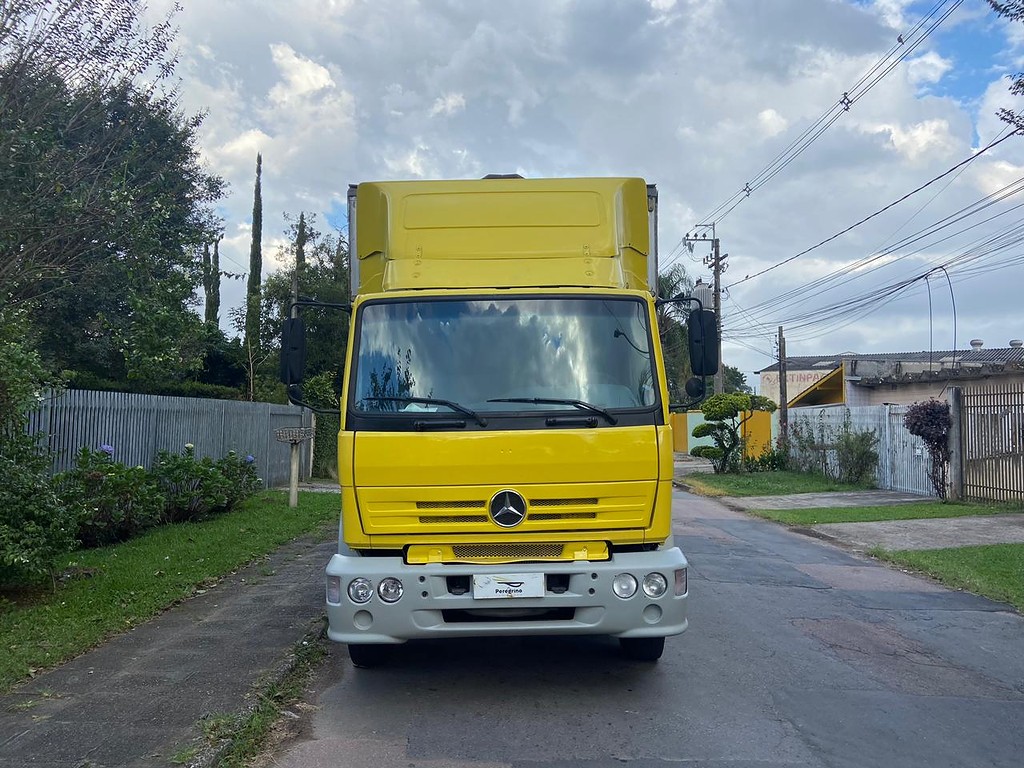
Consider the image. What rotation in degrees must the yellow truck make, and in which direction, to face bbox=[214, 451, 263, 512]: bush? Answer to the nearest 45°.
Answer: approximately 135° to its right

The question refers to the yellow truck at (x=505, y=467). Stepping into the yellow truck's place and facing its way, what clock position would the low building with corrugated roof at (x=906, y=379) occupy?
The low building with corrugated roof is roughly at 7 o'clock from the yellow truck.

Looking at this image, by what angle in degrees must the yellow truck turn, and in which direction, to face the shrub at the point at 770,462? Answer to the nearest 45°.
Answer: approximately 180°

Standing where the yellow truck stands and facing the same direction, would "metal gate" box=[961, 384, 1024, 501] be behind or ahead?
behind

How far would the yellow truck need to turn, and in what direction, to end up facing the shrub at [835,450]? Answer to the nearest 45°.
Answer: approximately 135° to its left

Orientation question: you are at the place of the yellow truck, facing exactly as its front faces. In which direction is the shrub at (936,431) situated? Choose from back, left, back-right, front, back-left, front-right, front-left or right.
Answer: back-left

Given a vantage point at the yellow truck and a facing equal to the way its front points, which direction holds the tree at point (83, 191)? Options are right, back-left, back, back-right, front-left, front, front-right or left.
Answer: back-right

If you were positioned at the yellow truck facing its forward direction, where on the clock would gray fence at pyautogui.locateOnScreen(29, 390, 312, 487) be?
The gray fence is roughly at 5 o'clock from the yellow truck.

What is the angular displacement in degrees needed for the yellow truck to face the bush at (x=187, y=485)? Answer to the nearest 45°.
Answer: approximately 135° to its right

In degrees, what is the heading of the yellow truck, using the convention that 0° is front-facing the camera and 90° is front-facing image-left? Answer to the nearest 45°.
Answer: approximately 0°

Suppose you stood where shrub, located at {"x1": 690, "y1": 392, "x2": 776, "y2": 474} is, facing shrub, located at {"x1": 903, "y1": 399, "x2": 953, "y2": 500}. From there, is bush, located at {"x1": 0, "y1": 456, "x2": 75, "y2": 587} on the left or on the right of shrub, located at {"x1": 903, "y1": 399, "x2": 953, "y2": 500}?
right

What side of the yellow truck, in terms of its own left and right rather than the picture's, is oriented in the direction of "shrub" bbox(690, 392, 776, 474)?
back
